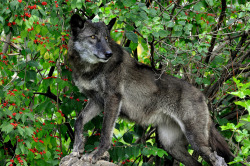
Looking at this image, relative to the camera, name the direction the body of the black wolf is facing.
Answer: to the viewer's left
